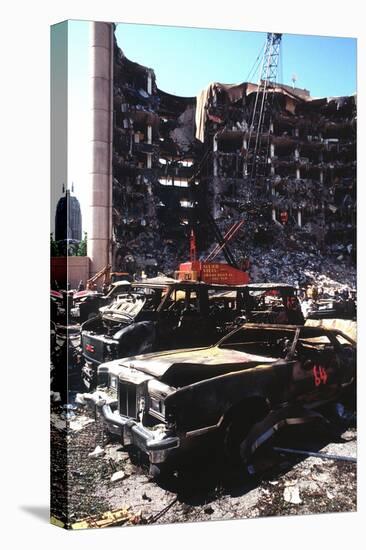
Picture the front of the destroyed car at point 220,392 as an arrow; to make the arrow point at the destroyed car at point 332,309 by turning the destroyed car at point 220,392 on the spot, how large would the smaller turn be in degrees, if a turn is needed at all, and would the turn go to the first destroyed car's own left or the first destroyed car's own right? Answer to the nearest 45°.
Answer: approximately 180°

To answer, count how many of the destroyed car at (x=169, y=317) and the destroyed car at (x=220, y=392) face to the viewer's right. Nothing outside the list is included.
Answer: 0

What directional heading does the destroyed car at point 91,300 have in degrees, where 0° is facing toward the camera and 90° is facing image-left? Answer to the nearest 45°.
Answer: approximately 45°
